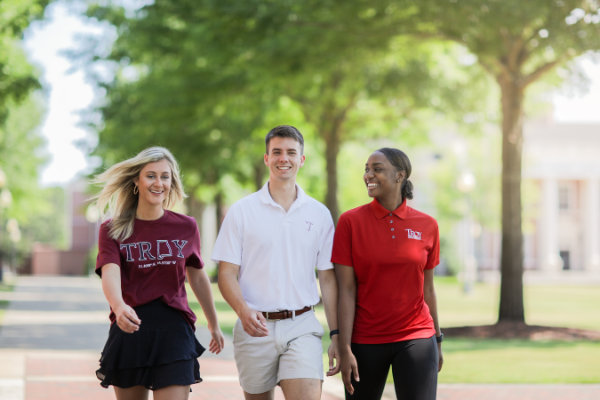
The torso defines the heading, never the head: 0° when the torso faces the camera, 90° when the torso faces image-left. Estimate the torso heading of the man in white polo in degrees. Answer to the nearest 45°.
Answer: approximately 0°

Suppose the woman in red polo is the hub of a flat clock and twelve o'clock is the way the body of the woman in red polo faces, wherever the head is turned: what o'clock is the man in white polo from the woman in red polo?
The man in white polo is roughly at 3 o'clock from the woman in red polo.

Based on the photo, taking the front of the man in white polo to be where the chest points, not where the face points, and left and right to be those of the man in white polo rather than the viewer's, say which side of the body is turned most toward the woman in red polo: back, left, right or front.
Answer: left

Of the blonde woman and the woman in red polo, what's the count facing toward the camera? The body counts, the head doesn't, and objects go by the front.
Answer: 2

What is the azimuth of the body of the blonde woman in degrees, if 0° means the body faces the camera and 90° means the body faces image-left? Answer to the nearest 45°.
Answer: approximately 0°

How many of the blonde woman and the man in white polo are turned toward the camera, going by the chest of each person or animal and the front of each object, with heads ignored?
2

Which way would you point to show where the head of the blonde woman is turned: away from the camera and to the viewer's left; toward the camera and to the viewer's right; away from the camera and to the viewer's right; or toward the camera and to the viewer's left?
toward the camera and to the viewer's right

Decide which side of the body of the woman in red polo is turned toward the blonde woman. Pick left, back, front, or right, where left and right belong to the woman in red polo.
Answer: right
